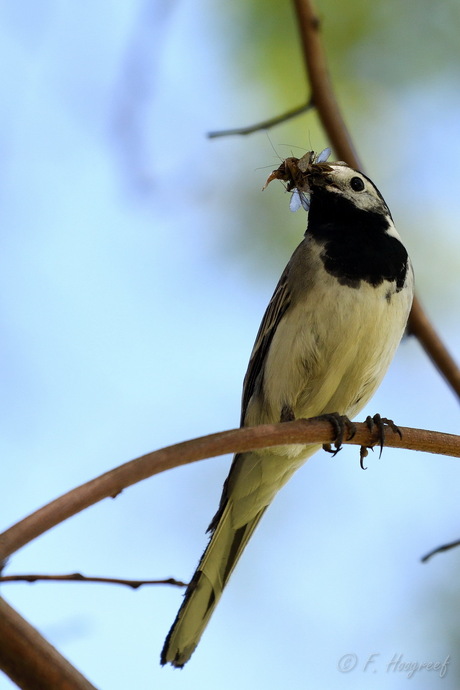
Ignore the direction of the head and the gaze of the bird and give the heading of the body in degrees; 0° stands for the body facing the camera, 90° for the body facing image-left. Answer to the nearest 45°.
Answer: approximately 315°

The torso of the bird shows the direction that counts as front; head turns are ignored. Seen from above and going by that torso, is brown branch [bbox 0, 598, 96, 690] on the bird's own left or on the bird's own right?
on the bird's own right

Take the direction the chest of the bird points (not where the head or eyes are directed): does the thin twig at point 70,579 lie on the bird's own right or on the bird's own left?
on the bird's own right
